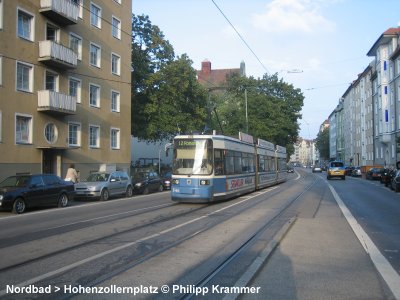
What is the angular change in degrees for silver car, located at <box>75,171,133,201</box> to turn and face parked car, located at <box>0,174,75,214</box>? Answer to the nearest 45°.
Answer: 0° — it already faces it

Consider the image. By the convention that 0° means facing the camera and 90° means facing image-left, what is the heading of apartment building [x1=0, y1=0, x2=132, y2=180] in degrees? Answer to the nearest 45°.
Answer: approximately 315°

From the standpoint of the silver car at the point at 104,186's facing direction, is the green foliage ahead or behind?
behind

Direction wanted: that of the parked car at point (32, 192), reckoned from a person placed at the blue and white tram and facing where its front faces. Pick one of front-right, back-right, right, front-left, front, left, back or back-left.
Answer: front-right

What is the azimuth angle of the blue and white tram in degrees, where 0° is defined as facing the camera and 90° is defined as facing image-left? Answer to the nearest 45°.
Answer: approximately 45°

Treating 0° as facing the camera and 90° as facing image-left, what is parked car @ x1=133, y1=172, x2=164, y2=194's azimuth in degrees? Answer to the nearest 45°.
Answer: approximately 45°

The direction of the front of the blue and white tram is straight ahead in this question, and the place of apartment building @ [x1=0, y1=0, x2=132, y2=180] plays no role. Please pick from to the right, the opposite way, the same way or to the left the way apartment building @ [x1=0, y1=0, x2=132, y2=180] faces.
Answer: to the left

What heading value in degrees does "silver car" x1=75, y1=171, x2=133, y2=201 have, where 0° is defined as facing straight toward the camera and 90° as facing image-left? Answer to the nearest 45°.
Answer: approximately 45°

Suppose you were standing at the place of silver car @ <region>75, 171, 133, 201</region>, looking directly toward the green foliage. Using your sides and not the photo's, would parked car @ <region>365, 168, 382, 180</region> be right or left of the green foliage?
right

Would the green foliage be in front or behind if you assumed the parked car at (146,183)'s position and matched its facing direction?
behind

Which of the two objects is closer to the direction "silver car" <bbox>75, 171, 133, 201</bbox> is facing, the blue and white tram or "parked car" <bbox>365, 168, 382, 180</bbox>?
the blue and white tram

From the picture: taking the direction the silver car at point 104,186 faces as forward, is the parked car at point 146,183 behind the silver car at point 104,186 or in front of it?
behind

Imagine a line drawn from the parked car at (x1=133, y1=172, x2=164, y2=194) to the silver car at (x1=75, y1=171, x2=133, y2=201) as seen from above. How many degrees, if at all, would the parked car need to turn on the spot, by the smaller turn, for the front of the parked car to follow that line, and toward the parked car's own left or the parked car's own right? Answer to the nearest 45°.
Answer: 0° — it already faces it
